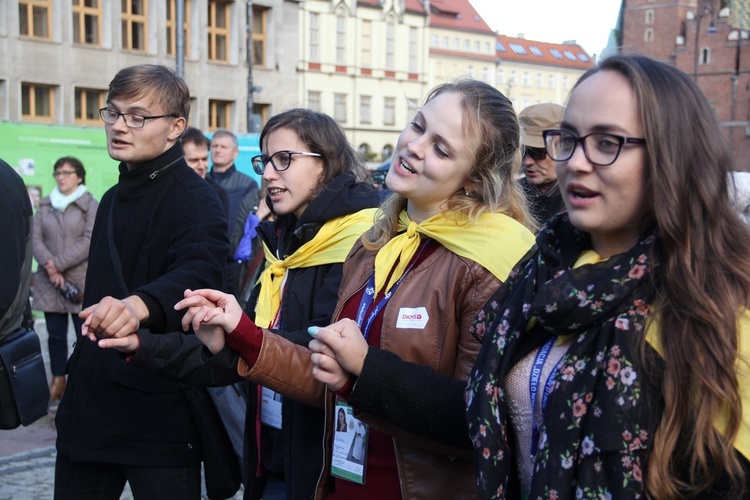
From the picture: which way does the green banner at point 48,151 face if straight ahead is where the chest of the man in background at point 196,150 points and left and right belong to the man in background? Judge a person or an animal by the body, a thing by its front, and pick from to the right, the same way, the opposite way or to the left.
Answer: the same way

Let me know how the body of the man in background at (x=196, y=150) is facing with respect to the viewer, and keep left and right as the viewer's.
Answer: facing the viewer

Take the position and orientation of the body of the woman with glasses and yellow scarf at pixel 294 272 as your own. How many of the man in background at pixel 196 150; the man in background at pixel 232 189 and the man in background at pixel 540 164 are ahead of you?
0

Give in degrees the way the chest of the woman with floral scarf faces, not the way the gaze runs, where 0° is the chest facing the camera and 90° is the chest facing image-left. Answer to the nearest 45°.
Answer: approximately 45°

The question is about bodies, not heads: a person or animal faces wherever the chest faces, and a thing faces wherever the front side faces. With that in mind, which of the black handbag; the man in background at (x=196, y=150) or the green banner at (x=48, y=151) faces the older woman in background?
the green banner

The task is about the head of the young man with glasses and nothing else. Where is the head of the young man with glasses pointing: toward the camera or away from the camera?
toward the camera

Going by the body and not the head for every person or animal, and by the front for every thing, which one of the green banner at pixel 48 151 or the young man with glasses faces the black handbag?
the green banner

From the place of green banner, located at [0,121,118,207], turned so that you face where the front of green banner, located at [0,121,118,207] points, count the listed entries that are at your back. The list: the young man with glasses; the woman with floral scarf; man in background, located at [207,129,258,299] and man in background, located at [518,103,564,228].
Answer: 0

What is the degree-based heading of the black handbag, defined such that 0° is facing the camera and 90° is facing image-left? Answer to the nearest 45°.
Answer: approximately 315°

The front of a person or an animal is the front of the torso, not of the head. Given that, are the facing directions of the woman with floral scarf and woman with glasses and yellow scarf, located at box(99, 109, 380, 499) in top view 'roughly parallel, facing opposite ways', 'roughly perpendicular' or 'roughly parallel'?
roughly parallel

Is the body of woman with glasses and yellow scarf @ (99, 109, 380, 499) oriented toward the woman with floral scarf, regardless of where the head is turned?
no

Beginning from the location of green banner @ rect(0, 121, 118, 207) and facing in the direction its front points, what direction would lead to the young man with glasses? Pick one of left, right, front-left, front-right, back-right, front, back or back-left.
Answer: front

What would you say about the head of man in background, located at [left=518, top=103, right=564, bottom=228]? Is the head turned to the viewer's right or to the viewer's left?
to the viewer's left

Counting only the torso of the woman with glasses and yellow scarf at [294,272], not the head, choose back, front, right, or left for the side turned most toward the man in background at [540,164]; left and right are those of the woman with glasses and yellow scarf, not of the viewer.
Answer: back

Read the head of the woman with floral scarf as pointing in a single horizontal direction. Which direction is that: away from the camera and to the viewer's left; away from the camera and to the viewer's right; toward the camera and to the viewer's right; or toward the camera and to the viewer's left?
toward the camera and to the viewer's left

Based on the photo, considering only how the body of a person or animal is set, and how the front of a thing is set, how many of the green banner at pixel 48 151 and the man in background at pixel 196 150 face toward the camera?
2
